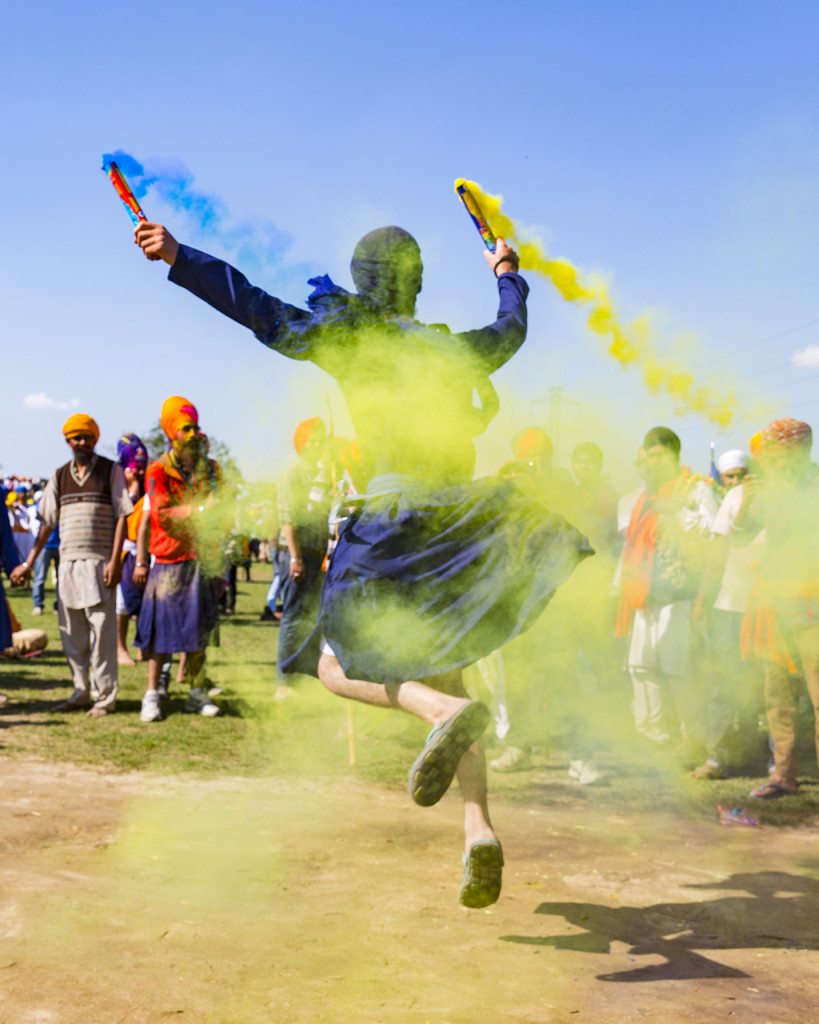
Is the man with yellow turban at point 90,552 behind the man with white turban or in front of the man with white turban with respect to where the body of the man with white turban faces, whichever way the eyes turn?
in front

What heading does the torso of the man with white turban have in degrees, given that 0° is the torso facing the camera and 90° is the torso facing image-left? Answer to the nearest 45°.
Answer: approximately 45°

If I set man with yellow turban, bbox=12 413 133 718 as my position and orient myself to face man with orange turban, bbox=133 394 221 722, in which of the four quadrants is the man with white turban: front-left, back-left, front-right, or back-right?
front-right

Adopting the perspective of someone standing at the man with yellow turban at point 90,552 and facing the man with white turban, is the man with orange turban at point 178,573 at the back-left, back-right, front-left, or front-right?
front-left

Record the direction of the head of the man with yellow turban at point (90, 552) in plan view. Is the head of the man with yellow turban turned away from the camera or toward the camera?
toward the camera

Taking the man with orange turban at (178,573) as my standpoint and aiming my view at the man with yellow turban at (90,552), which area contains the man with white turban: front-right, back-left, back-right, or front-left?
back-left

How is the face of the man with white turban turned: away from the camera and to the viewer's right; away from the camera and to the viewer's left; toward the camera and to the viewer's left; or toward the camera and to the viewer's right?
toward the camera and to the viewer's left

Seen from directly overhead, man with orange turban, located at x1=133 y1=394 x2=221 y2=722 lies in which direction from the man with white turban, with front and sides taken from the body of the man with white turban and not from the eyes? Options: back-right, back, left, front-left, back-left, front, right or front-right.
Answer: front-right
